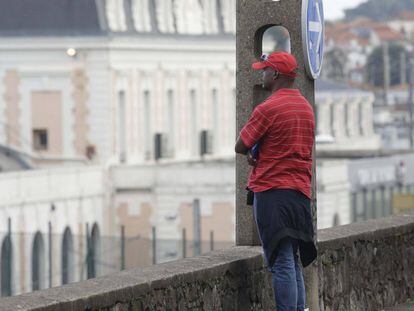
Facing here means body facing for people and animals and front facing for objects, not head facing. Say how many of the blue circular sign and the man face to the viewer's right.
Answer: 1

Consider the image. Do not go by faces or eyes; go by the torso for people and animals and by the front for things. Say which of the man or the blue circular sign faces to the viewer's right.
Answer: the blue circular sign

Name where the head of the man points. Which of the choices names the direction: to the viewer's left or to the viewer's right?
to the viewer's left

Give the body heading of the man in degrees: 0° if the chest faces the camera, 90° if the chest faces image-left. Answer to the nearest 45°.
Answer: approximately 135°

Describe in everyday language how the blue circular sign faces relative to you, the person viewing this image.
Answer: facing to the right of the viewer
